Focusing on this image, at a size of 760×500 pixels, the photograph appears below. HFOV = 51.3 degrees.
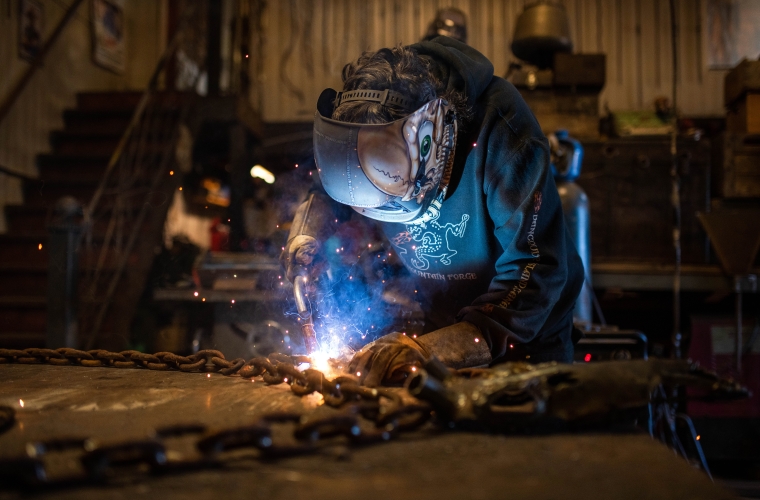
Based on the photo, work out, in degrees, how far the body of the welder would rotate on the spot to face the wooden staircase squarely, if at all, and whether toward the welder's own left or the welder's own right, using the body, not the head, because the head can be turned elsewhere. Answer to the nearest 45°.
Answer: approximately 90° to the welder's own right

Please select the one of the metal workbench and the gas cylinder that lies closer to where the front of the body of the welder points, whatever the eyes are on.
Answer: the metal workbench
